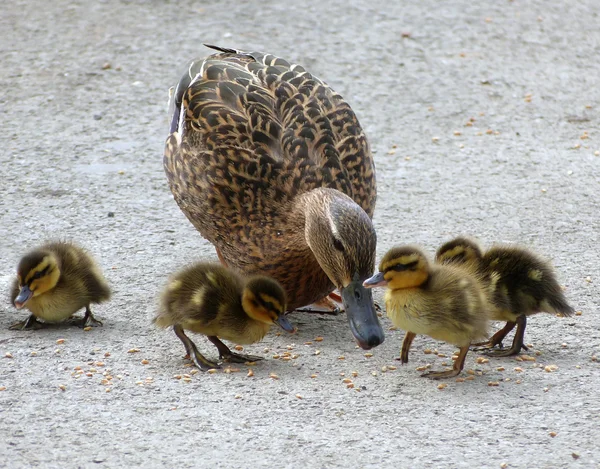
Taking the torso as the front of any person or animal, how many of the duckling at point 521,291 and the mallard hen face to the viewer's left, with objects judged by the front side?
1

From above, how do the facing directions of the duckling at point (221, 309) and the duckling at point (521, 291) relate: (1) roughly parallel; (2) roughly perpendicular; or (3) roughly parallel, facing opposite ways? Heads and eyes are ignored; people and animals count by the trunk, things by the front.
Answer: roughly parallel, facing opposite ways

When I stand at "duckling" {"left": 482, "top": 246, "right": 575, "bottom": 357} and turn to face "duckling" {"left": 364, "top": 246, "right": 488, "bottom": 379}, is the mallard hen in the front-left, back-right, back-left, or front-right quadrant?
front-right

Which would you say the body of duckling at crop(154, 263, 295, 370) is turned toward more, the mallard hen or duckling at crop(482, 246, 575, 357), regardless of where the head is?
the duckling

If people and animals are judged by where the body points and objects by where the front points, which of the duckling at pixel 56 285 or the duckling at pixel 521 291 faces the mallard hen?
the duckling at pixel 521 291

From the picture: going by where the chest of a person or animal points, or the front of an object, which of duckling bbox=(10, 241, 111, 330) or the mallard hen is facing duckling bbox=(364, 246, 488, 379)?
the mallard hen

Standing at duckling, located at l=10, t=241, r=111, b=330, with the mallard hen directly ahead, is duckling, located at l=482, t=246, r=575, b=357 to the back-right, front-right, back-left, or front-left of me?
front-right

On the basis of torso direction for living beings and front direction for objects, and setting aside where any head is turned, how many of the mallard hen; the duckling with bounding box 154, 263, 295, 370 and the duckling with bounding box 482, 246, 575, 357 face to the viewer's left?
1

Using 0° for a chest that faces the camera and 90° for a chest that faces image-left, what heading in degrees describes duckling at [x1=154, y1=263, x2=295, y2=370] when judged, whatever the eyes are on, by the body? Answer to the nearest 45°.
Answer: approximately 270°

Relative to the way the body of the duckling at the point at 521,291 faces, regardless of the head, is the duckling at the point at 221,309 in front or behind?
in front

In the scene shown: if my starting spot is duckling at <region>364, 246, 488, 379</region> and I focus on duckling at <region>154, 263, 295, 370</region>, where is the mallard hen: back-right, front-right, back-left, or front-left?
front-right

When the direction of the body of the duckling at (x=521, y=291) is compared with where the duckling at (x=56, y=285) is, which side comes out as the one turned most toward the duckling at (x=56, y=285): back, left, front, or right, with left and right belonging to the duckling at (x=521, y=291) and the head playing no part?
front

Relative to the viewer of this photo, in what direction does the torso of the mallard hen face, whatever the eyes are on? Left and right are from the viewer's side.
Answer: facing the viewer and to the right of the viewer

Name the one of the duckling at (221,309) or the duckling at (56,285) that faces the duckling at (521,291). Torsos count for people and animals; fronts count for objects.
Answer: the duckling at (221,309)

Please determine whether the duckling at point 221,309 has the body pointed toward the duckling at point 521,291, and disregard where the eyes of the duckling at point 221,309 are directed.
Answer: yes

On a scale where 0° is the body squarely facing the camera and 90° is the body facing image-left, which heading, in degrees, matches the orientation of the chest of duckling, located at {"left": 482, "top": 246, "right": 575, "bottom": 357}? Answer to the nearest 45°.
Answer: approximately 90°

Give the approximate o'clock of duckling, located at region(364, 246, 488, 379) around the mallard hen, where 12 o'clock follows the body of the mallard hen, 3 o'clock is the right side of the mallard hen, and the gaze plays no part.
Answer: The duckling is roughly at 12 o'clock from the mallard hen.
